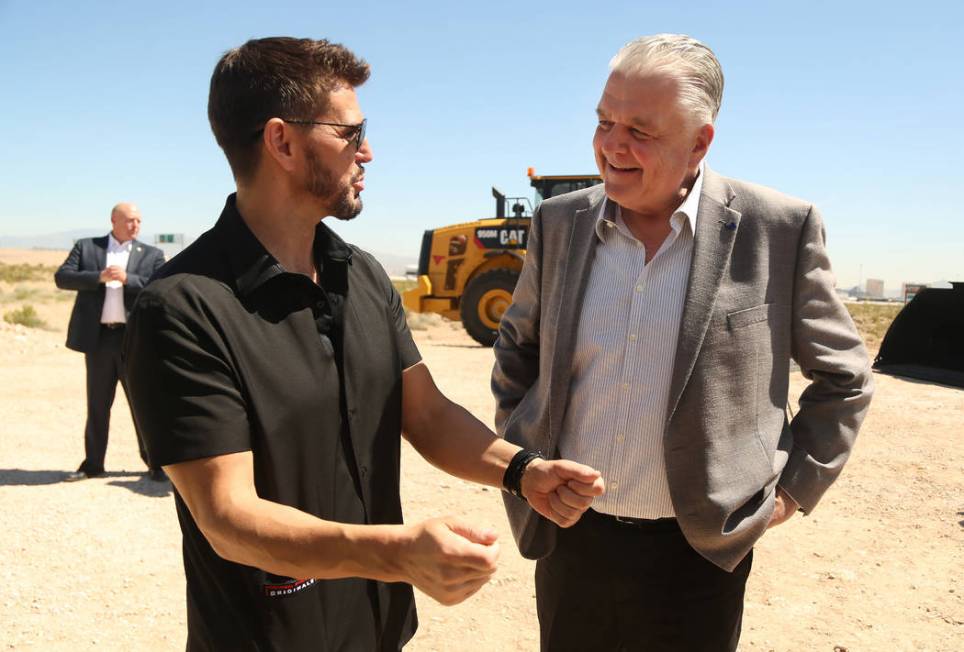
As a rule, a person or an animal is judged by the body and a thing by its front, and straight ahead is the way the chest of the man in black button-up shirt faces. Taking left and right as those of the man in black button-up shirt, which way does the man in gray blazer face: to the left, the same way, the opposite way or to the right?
to the right

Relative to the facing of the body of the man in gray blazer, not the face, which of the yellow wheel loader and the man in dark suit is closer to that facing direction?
the man in dark suit

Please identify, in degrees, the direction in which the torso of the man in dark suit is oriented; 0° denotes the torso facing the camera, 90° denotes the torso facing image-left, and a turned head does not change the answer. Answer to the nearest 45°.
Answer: approximately 0°

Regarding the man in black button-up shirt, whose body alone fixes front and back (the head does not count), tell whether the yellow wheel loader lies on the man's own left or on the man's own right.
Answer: on the man's own left

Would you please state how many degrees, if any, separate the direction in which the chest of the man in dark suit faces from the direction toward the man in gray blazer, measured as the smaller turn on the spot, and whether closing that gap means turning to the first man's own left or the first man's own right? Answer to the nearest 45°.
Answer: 0° — they already face them

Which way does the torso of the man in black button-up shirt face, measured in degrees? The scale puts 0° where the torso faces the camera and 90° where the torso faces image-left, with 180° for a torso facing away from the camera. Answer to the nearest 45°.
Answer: approximately 315°

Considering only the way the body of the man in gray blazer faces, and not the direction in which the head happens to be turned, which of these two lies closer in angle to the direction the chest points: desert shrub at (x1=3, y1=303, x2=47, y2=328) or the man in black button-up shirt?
the man in black button-up shirt

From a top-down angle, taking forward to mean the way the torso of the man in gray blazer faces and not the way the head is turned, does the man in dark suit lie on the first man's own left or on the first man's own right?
on the first man's own right

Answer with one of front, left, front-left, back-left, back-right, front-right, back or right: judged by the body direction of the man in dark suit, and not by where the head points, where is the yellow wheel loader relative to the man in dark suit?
back-left

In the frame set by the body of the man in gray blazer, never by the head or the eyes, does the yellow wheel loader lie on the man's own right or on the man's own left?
on the man's own right
